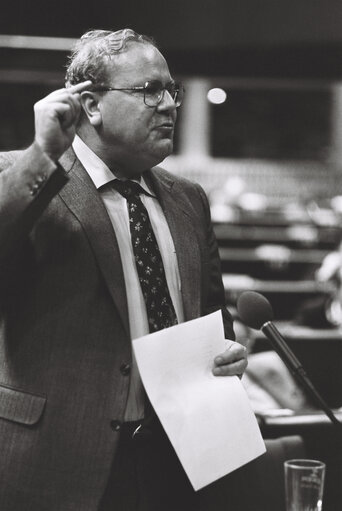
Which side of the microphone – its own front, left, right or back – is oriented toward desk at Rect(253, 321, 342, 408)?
right

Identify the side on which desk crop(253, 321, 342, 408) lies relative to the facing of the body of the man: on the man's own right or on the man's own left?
on the man's own left

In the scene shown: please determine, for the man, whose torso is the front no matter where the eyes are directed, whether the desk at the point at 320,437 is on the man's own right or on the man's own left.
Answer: on the man's own left

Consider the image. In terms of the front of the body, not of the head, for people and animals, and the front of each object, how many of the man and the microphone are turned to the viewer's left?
1

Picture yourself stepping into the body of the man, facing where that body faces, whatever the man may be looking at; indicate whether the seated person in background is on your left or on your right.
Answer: on your left

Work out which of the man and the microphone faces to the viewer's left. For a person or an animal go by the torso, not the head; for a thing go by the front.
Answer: the microphone

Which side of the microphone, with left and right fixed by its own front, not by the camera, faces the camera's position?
left

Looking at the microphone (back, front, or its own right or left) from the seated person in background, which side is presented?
right
